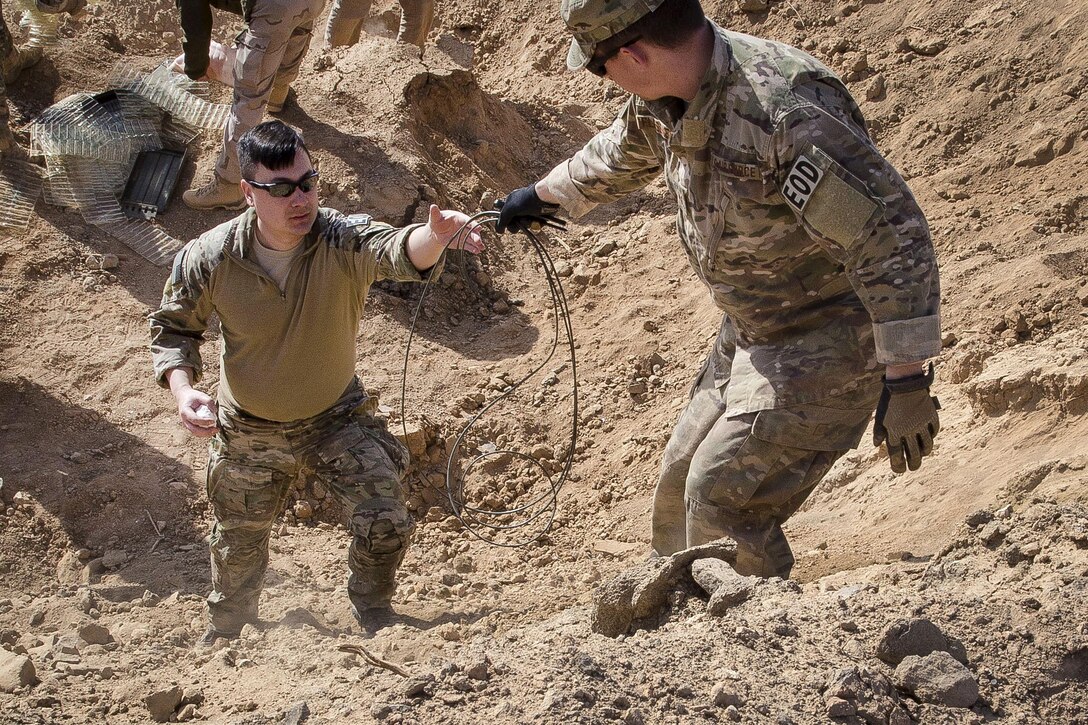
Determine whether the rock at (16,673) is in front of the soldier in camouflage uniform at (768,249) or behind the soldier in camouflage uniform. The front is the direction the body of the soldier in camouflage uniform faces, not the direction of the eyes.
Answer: in front

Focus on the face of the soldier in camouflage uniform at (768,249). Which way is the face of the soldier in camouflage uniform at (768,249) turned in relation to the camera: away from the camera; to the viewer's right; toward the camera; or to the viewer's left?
to the viewer's left

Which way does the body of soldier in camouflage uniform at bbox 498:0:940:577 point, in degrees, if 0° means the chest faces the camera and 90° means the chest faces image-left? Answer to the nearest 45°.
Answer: approximately 45°

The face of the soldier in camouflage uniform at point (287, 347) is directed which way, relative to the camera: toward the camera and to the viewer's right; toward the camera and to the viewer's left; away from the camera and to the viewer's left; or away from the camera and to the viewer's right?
toward the camera and to the viewer's right

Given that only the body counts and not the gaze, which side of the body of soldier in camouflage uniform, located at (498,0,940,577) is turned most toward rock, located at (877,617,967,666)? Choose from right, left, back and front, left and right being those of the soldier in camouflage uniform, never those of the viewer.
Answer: left

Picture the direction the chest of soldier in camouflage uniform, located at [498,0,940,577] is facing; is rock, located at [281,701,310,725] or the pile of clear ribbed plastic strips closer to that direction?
the rock

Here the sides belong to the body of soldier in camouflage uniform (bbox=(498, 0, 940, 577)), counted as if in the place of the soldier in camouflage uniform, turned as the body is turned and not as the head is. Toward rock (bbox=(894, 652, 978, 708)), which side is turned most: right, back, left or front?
left

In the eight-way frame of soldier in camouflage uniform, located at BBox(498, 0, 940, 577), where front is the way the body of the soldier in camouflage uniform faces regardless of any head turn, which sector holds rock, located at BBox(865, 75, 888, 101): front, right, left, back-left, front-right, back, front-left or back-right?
back-right

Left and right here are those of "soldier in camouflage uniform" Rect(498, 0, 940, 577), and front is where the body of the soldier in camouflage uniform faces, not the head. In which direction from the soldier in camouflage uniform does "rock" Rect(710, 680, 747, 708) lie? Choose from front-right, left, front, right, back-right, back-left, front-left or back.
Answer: front-left

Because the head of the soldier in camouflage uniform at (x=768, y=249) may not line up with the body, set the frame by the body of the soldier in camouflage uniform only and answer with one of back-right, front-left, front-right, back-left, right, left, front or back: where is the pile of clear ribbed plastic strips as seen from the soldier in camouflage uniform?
right
